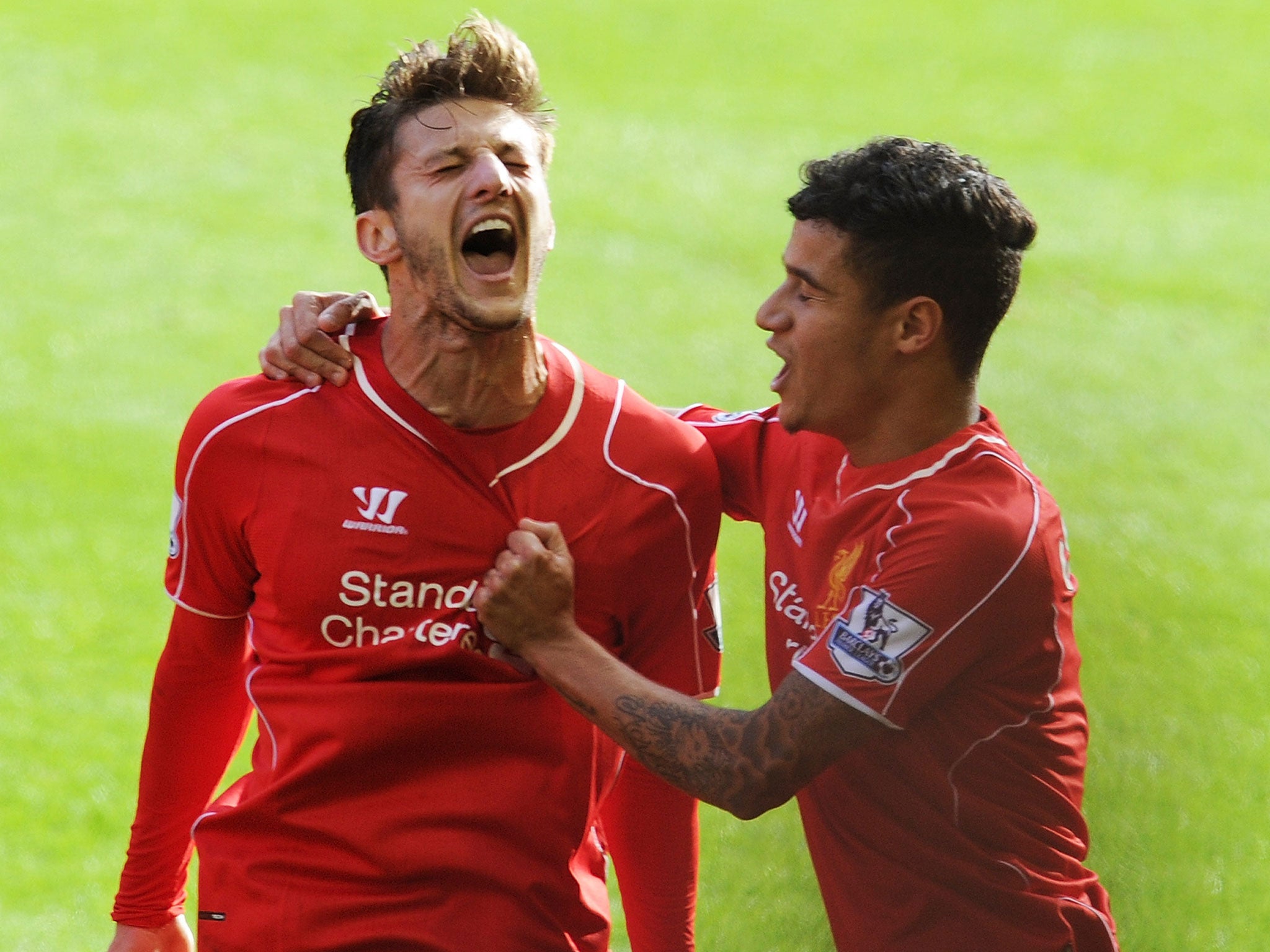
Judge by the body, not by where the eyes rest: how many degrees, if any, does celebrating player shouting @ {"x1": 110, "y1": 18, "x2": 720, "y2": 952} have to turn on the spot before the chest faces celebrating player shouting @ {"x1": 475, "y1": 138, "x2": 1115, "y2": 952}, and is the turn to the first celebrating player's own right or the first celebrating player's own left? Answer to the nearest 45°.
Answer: approximately 90° to the first celebrating player's own left

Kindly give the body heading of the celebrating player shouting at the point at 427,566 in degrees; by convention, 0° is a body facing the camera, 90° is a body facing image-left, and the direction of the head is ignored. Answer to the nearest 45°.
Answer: approximately 0°

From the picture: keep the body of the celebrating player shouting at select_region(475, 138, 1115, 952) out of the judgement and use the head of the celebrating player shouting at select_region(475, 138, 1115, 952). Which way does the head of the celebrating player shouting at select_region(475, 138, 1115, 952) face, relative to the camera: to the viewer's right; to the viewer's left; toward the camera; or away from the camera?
to the viewer's left
